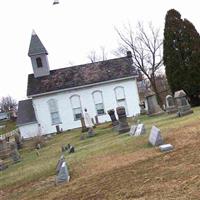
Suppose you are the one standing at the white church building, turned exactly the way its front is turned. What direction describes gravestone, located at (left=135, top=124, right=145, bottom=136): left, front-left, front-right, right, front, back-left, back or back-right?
left

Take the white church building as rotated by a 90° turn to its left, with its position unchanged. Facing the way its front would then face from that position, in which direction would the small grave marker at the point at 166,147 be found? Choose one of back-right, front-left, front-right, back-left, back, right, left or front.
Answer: front

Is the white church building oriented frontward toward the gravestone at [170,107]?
no

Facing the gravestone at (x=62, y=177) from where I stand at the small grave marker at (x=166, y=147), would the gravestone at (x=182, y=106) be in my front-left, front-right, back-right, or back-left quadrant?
back-right

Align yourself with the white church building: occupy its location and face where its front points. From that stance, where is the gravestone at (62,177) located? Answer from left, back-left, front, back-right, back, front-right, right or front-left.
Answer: left

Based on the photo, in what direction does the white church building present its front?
to the viewer's left
